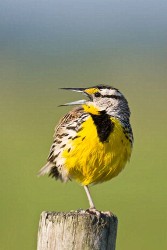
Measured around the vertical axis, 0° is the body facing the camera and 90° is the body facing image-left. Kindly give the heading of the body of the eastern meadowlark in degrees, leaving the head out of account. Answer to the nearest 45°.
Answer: approximately 315°
